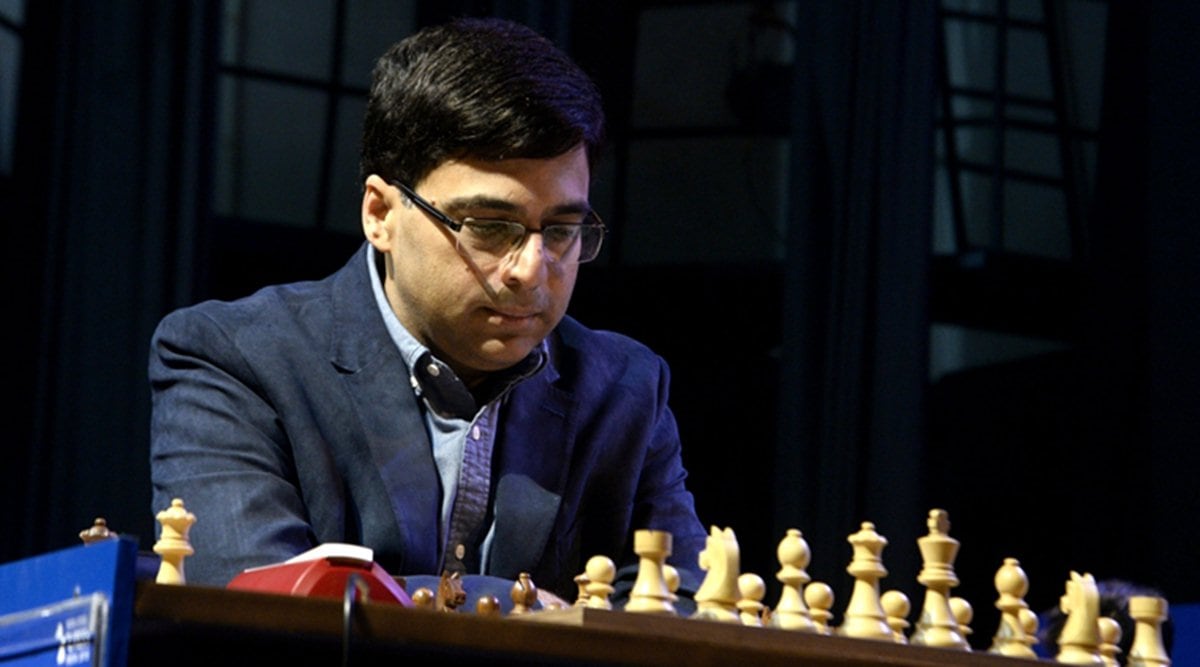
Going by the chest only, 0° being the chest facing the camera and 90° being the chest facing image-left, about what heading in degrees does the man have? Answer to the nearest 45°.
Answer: approximately 315°

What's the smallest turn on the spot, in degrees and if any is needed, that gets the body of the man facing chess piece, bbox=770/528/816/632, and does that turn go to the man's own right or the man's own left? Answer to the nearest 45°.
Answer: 0° — they already face it

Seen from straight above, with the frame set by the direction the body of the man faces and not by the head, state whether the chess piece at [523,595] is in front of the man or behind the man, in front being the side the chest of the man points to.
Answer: in front

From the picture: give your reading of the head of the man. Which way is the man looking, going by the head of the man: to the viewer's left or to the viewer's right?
to the viewer's right

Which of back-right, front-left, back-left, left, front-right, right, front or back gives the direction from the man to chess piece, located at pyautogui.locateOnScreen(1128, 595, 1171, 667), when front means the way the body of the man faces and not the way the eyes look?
front

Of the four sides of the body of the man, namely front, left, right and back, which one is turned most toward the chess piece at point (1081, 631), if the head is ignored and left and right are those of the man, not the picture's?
front

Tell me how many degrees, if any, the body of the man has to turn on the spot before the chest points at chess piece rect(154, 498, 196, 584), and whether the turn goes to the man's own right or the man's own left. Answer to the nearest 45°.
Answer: approximately 45° to the man's own right

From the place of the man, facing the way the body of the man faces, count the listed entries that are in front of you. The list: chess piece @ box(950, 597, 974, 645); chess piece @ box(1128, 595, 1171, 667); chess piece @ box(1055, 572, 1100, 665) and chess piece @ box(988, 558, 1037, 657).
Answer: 4

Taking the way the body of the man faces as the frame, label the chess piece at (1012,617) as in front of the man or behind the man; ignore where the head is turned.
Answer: in front

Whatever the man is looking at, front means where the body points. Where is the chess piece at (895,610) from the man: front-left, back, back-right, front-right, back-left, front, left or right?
front

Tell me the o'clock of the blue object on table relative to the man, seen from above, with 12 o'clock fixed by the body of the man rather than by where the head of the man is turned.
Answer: The blue object on table is roughly at 2 o'clock from the man.

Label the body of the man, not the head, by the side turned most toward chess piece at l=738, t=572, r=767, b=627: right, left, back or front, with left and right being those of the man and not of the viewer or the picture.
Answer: front
